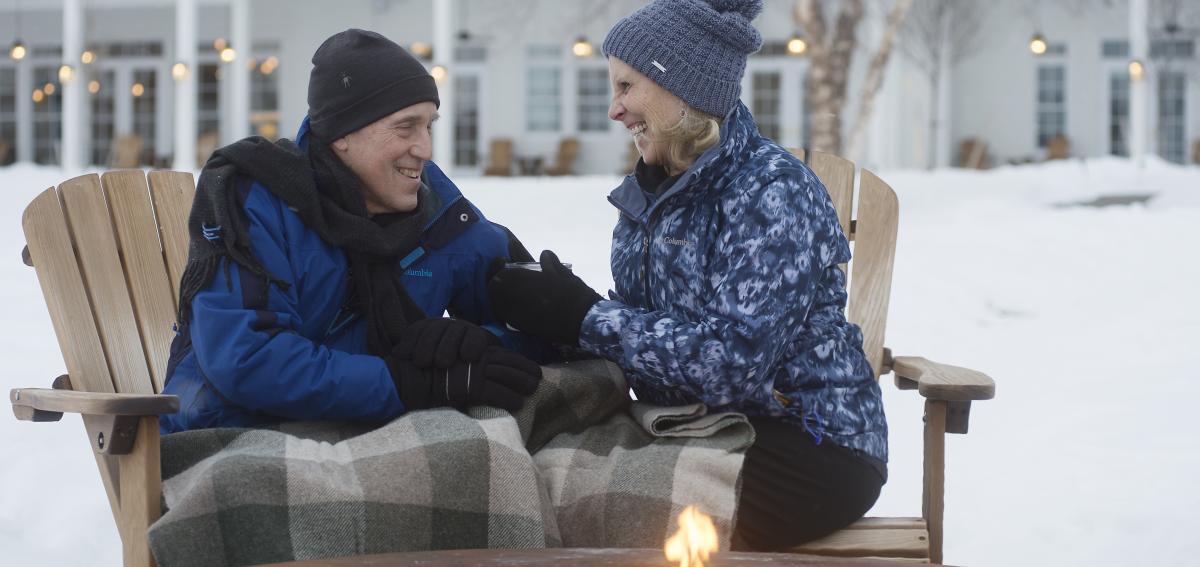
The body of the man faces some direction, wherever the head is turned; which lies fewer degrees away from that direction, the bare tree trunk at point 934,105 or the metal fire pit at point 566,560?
the metal fire pit

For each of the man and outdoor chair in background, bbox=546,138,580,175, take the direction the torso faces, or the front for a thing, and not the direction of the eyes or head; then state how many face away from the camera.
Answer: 0

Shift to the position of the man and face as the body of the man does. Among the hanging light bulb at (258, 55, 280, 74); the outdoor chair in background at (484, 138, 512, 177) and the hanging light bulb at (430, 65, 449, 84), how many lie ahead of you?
0

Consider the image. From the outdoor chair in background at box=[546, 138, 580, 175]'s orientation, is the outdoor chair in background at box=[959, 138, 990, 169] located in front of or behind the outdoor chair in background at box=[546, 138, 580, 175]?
behind

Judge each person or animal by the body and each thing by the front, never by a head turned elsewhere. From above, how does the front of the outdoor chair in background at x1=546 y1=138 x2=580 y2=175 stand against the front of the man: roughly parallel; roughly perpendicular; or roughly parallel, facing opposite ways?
roughly perpendicular

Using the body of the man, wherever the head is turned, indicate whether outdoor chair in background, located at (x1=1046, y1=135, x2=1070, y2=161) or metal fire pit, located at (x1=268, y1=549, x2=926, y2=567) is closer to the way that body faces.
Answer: the metal fire pit

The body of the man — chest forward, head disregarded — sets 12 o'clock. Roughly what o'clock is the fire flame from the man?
The fire flame is roughly at 1 o'clock from the man.

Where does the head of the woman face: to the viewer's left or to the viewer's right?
to the viewer's left

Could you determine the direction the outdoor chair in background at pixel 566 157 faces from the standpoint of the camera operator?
facing the viewer and to the left of the viewer

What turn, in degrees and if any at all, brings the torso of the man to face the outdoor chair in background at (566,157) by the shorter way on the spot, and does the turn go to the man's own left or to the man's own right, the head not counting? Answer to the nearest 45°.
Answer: approximately 135° to the man's own left

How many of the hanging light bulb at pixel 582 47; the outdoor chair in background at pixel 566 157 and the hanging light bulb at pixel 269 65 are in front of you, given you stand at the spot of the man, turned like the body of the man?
0

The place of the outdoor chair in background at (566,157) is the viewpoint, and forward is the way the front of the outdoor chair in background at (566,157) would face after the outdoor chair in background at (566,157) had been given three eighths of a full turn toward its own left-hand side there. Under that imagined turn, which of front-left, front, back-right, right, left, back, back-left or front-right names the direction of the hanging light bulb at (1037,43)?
front

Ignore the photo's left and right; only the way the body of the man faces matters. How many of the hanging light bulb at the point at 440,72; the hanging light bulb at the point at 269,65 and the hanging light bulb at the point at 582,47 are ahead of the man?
0

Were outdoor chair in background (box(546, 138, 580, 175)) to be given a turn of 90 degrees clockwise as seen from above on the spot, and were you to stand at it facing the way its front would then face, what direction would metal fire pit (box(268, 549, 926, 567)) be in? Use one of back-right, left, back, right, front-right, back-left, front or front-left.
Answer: back-left

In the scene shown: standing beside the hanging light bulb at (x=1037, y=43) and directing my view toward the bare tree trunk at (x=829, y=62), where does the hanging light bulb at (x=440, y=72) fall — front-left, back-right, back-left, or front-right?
front-right

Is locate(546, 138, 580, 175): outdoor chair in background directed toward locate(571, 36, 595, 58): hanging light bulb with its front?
no

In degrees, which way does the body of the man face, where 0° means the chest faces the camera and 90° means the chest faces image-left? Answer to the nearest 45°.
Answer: approximately 315°
